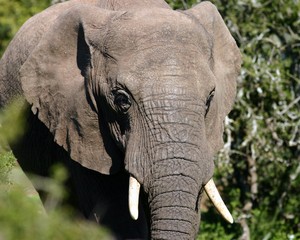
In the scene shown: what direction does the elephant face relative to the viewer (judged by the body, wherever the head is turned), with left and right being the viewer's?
facing the viewer and to the right of the viewer
